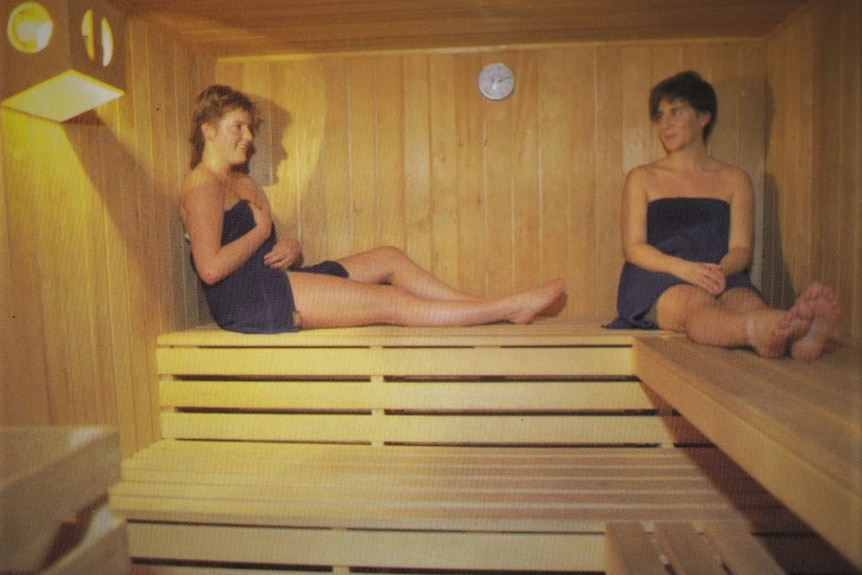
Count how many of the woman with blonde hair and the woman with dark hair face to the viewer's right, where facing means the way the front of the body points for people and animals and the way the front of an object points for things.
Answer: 1

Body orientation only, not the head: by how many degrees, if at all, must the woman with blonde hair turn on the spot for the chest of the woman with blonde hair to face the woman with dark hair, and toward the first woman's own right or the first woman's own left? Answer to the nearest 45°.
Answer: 0° — they already face them

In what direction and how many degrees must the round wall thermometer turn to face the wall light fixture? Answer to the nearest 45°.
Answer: approximately 45° to its right

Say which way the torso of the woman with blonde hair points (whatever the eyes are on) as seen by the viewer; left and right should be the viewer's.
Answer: facing to the right of the viewer

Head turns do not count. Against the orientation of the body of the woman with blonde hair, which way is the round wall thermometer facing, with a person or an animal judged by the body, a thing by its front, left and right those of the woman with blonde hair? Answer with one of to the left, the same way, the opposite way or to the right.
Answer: to the right

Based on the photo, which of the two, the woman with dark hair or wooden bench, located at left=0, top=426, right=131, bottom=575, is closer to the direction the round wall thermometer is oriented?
the wooden bench

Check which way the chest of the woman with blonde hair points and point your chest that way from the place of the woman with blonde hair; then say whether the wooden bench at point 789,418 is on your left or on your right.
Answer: on your right

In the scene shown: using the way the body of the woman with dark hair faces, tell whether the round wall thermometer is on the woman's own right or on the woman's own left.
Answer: on the woman's own right

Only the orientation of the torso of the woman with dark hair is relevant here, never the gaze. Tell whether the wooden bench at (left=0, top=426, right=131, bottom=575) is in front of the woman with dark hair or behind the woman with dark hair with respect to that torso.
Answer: in front

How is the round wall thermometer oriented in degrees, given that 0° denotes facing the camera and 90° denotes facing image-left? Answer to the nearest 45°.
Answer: approximately 0°
